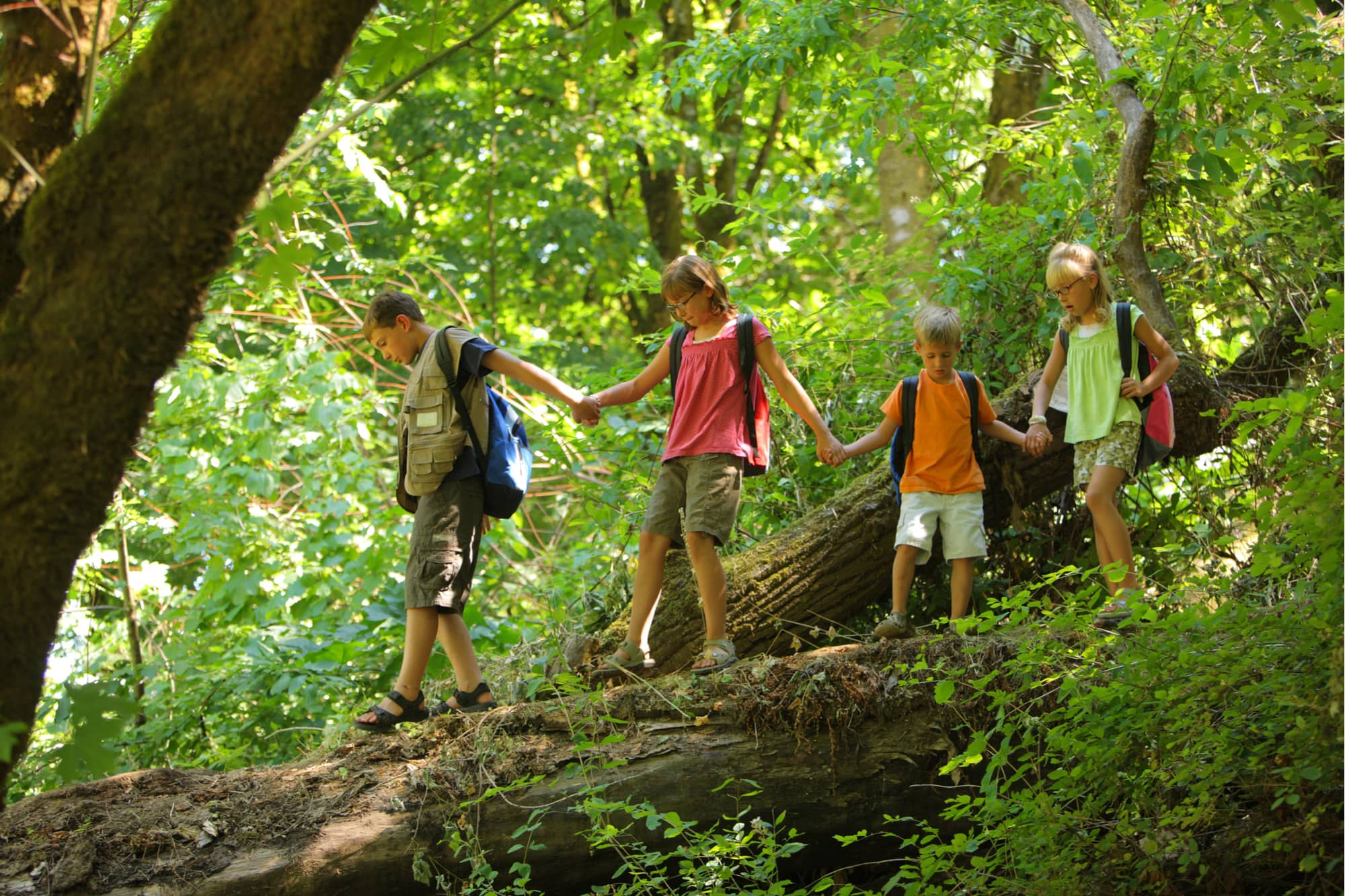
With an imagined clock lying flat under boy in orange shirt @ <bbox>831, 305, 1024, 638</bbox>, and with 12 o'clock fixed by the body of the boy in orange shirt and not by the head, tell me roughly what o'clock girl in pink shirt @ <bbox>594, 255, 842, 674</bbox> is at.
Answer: The girl in pink shirt is roughly at 2 o'clock from the boy in orange shirt.

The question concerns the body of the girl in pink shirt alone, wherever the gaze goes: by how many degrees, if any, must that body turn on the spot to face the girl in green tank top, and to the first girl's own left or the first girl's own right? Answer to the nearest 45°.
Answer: approximately 135° to the first girl's own left

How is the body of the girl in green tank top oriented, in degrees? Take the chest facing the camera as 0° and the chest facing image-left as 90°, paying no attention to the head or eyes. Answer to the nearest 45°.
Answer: approximately 45°

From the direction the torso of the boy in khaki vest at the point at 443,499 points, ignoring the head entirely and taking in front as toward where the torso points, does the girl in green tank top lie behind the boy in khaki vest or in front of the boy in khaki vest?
behind

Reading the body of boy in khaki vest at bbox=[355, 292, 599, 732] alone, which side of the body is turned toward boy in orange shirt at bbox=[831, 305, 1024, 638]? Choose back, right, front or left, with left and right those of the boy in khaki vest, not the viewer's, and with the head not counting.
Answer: back

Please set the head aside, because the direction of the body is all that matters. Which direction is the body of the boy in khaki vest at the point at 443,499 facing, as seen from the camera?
to the viewer's left

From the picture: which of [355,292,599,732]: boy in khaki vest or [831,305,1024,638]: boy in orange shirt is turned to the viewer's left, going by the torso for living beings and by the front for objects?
the boy in khaki vest

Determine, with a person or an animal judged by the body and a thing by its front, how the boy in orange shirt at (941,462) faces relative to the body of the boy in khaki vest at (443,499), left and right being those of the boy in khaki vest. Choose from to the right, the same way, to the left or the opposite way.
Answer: to the left

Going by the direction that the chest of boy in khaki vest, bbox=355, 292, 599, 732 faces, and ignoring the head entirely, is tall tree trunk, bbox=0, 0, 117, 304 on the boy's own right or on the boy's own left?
on the boy's own left

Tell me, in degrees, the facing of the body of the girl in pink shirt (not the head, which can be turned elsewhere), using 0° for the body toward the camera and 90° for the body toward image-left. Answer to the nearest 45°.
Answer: approximately 45°

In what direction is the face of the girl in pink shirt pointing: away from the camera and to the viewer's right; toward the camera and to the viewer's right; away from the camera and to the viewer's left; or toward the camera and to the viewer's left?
toward the camera and to the viewer's left

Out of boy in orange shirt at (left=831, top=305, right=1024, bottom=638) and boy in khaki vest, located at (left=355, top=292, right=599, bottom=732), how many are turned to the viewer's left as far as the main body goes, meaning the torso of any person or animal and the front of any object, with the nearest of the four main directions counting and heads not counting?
1

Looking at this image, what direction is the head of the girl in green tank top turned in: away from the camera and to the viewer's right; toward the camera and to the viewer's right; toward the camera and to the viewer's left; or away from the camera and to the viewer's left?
toward the camera and to the viewer's left
